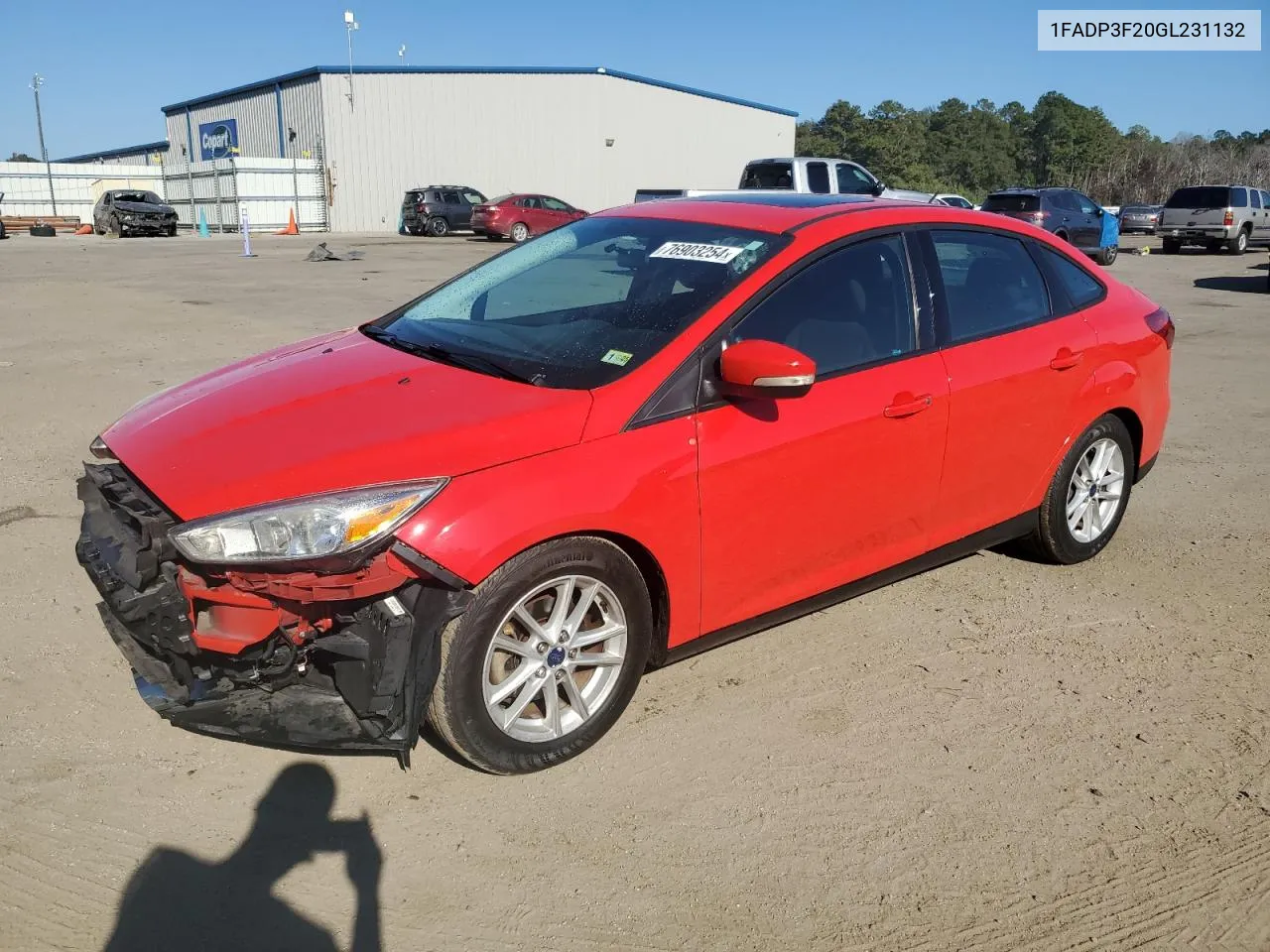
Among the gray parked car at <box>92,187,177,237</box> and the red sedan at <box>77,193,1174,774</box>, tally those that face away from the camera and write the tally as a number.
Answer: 0

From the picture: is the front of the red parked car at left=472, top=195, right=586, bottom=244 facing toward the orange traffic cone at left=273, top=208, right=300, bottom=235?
no

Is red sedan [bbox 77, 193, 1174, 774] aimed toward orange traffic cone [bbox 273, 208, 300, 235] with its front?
no

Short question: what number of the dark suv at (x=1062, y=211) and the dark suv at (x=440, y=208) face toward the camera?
0

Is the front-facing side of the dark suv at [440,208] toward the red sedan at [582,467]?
no

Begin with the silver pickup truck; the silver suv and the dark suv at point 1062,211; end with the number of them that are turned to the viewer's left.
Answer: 0

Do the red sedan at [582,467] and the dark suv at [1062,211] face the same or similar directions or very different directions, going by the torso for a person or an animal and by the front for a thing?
very different directions

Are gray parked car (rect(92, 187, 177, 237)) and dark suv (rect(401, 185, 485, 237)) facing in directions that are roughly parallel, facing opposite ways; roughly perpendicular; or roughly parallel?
roughly perpendicular

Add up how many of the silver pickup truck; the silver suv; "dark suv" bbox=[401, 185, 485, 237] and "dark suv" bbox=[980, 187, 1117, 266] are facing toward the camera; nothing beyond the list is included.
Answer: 0

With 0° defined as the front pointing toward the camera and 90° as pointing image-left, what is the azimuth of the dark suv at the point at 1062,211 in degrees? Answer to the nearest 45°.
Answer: approximately 225°

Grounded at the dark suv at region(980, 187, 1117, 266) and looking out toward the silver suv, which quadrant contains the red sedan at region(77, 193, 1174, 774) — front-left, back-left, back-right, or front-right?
back-right

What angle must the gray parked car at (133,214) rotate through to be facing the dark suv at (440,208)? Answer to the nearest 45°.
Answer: approximately 45° to its left

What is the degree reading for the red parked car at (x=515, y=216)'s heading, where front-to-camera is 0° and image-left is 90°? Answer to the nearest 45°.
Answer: approximately 225°

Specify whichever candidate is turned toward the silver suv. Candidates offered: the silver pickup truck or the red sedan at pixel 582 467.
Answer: the silver pickup truck
